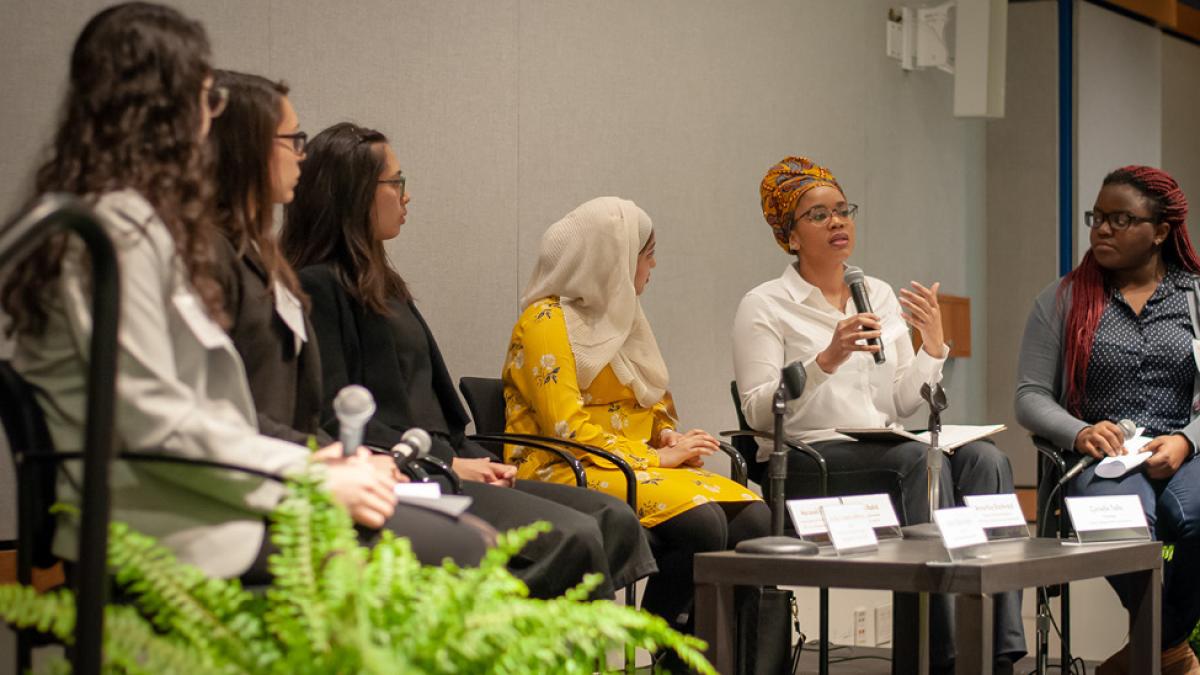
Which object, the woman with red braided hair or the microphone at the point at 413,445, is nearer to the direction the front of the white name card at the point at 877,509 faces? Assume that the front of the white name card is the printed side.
the microphone

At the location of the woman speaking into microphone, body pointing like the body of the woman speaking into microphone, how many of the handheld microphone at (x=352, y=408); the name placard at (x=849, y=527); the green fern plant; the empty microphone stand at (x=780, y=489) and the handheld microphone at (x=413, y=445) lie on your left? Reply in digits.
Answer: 0

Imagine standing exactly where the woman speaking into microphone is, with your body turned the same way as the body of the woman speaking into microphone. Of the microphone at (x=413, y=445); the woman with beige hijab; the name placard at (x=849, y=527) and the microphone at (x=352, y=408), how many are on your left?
0

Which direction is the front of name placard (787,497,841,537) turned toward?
toward the camera

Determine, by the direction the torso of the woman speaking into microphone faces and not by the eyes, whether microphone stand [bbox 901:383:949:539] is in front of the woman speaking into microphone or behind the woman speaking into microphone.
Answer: in front

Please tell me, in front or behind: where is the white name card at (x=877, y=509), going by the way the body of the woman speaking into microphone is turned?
in front

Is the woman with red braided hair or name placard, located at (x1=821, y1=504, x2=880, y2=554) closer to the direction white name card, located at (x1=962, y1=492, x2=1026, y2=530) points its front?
the name placard

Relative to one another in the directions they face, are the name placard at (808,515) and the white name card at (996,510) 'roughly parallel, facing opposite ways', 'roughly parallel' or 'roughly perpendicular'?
roughly parallel

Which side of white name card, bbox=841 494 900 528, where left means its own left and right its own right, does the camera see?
front

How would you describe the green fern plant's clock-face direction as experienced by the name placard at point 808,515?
The green fern plant is roughly at 1 o'clock from the name placard.

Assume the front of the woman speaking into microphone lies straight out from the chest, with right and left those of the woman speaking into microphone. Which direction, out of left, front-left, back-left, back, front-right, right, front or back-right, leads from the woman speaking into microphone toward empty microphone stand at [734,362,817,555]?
front-right

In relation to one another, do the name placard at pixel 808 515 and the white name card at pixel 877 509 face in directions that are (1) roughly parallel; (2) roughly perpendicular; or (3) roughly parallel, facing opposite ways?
roughly parallel
